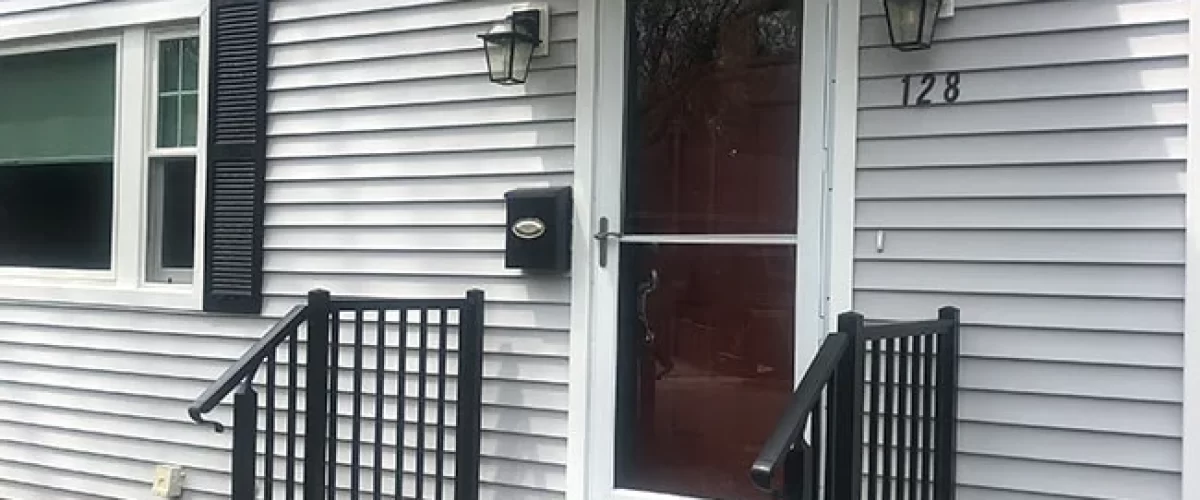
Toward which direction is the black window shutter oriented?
toward the camera

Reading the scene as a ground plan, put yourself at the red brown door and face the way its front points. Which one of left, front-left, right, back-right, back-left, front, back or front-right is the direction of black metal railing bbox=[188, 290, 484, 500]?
right

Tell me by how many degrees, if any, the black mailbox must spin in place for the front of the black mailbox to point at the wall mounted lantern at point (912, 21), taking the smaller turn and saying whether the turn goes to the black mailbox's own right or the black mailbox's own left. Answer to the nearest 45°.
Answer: approximately 90° to the black mailbox's own left

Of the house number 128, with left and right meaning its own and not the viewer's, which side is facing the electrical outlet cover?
right

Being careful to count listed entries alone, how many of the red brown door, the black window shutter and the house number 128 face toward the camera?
3

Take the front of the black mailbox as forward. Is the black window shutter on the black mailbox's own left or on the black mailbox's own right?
on the black mailbox's own right

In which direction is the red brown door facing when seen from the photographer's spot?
facing the viewer

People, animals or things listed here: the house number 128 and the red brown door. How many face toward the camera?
2

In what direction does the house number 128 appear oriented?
toward the camera
